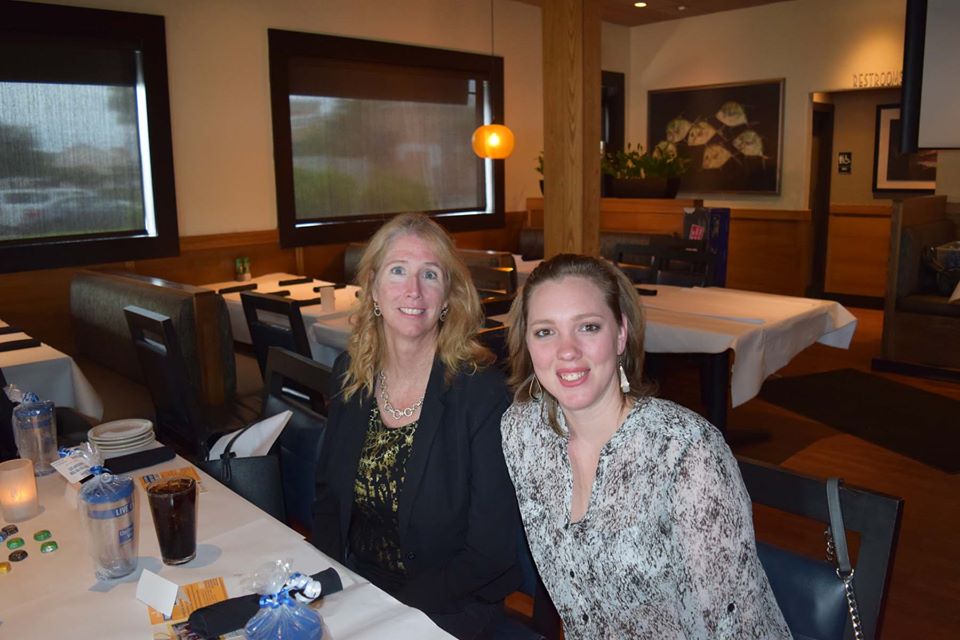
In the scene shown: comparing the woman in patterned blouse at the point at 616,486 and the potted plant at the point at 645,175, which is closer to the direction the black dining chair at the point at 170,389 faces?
the potted plant

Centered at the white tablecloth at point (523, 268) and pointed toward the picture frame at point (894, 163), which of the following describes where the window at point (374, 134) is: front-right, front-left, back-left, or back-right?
back-left

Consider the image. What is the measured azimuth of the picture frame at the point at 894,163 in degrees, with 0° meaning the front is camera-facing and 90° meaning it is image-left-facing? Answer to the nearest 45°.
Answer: approximately 0°

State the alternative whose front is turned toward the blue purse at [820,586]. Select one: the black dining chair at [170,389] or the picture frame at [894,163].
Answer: the picture frame

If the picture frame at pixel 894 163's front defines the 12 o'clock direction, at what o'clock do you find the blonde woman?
The blonde woman is roughly at 12 o'clock from the picture frame.

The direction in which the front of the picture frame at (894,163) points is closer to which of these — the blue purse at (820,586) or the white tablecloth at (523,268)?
the blue purse

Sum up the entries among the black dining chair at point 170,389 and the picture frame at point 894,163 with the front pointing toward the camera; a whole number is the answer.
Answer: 1

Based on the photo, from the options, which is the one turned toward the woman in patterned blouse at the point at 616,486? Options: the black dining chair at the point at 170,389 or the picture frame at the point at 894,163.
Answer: the picture frame
